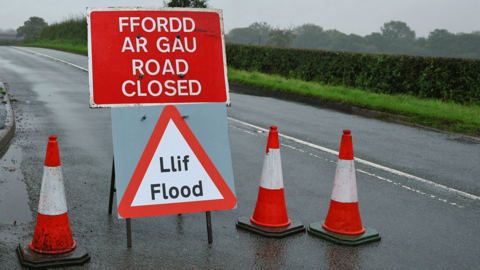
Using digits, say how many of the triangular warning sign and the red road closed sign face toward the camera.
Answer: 2

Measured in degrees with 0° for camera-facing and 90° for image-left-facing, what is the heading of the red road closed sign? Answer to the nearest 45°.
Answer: approximately 0°

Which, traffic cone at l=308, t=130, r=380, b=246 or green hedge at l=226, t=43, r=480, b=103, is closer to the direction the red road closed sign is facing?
the traffic cone

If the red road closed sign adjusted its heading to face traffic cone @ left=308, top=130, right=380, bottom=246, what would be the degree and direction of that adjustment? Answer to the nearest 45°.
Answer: approximately 90° to its left

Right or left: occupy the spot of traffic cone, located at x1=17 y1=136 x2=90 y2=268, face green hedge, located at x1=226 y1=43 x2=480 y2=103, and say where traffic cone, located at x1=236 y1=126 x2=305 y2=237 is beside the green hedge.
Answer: right

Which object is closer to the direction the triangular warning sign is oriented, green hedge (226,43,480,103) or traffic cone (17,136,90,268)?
the traffic cone

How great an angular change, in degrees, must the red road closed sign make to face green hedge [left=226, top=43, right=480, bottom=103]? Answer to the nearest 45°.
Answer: approximately 135° to its left

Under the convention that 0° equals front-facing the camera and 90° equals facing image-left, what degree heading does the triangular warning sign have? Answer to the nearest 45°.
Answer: approximately 0°
